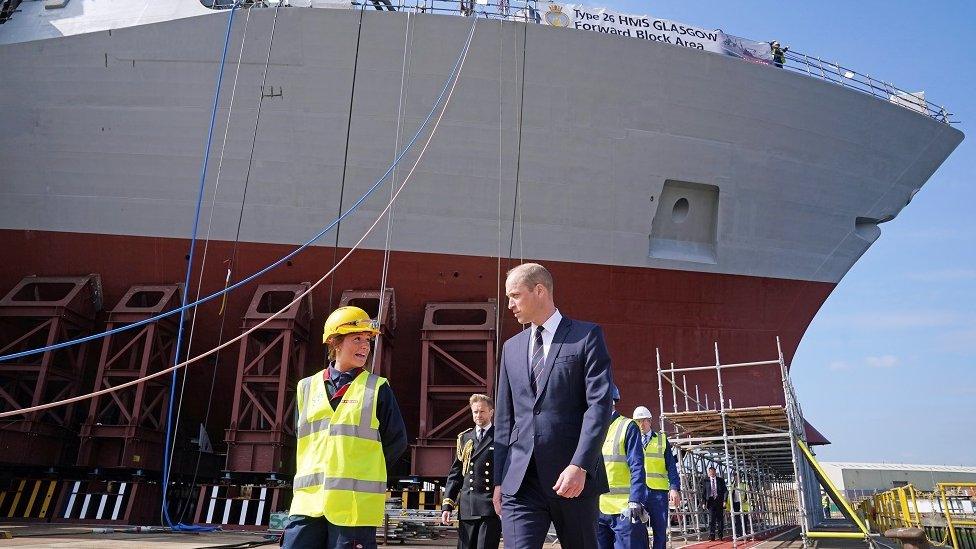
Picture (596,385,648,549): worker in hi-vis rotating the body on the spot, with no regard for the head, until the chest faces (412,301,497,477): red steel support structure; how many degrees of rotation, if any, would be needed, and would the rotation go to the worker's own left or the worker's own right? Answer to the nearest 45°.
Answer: approximately 90° to the worker's own right

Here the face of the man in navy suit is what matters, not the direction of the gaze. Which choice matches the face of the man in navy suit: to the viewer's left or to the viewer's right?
to the viewer's left

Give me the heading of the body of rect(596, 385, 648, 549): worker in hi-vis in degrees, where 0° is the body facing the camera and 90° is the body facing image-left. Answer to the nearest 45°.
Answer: approximately 45°

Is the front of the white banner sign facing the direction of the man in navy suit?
yes

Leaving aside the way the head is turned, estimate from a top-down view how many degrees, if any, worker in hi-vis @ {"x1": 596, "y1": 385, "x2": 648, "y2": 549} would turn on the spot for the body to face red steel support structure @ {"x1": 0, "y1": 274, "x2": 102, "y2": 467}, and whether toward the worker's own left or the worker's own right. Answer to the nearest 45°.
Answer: approximately 90° to the worker's own right

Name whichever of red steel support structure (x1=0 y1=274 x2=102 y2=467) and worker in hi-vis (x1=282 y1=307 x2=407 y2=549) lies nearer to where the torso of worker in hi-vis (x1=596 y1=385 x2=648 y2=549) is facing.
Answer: the worker in hi-vis

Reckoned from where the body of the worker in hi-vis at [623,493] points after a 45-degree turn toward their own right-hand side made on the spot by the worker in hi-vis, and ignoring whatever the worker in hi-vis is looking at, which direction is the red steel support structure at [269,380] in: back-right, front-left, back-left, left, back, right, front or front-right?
front-right

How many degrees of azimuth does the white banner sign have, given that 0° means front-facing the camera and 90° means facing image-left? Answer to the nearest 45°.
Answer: approximately 0°
